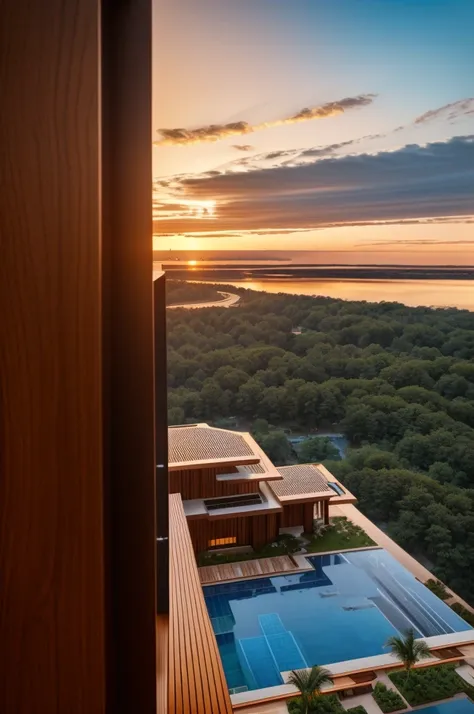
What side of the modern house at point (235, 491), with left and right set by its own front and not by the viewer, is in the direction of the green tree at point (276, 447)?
back

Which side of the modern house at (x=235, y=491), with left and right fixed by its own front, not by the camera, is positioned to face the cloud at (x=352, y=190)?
back

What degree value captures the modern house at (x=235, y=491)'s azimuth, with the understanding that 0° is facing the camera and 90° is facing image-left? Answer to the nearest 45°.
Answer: approximately 0°

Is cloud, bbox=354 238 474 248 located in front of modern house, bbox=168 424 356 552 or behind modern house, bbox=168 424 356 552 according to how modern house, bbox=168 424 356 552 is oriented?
behind

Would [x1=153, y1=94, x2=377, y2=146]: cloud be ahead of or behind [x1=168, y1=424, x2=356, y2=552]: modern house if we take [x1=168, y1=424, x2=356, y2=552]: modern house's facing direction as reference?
behind

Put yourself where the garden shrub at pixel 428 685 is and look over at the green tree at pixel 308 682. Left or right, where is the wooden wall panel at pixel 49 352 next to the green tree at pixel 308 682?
left

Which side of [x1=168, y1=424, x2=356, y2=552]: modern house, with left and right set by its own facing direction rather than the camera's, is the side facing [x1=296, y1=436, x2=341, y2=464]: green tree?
back
